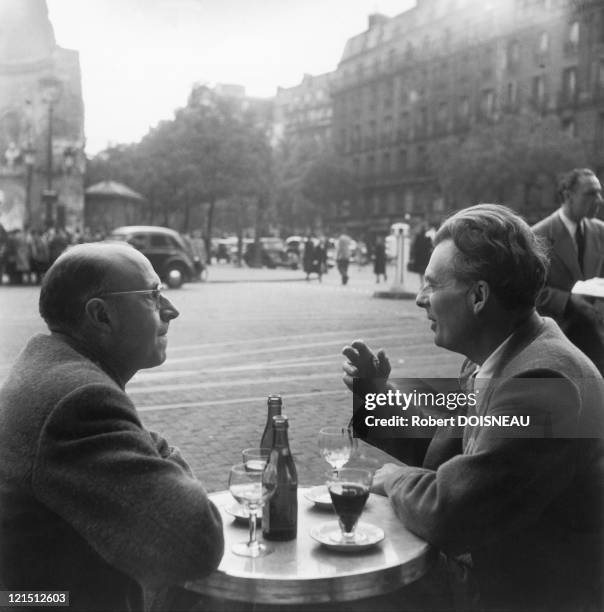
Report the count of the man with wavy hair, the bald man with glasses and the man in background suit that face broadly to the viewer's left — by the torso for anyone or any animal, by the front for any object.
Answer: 1

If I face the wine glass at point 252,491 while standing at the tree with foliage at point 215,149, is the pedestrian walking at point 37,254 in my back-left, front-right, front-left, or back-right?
front-right

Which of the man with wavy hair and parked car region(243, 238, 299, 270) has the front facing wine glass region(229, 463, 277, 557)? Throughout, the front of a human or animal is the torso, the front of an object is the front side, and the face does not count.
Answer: the man with wavy hair

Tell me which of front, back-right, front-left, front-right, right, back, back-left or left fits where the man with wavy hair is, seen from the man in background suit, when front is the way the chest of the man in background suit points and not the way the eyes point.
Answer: front-right

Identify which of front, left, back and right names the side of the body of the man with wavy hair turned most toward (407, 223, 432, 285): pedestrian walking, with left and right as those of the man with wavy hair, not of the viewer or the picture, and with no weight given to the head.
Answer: right

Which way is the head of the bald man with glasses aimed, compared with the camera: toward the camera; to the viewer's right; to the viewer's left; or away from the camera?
to the viewer's right

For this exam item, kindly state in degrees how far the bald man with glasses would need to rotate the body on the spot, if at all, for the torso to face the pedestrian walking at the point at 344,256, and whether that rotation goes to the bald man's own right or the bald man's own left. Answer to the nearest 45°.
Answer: approximately 90° to the bald man's own left

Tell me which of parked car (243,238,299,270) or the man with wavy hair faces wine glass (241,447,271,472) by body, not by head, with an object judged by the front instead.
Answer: the man with wavy hair

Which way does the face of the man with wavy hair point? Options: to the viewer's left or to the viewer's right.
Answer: to the viewer's left

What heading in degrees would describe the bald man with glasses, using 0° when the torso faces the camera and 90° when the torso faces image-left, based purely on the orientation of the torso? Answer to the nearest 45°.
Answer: approximately 270°

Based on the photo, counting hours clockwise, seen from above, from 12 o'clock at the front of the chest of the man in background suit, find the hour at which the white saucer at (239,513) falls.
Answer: The white saucer is roughly at 2 o'clock from the man in background suit.

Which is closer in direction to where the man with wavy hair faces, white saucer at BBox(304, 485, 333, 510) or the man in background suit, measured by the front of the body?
the white saucer

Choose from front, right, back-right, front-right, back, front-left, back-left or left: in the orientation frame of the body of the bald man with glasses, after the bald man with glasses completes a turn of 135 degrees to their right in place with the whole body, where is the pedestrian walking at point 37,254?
back-right
